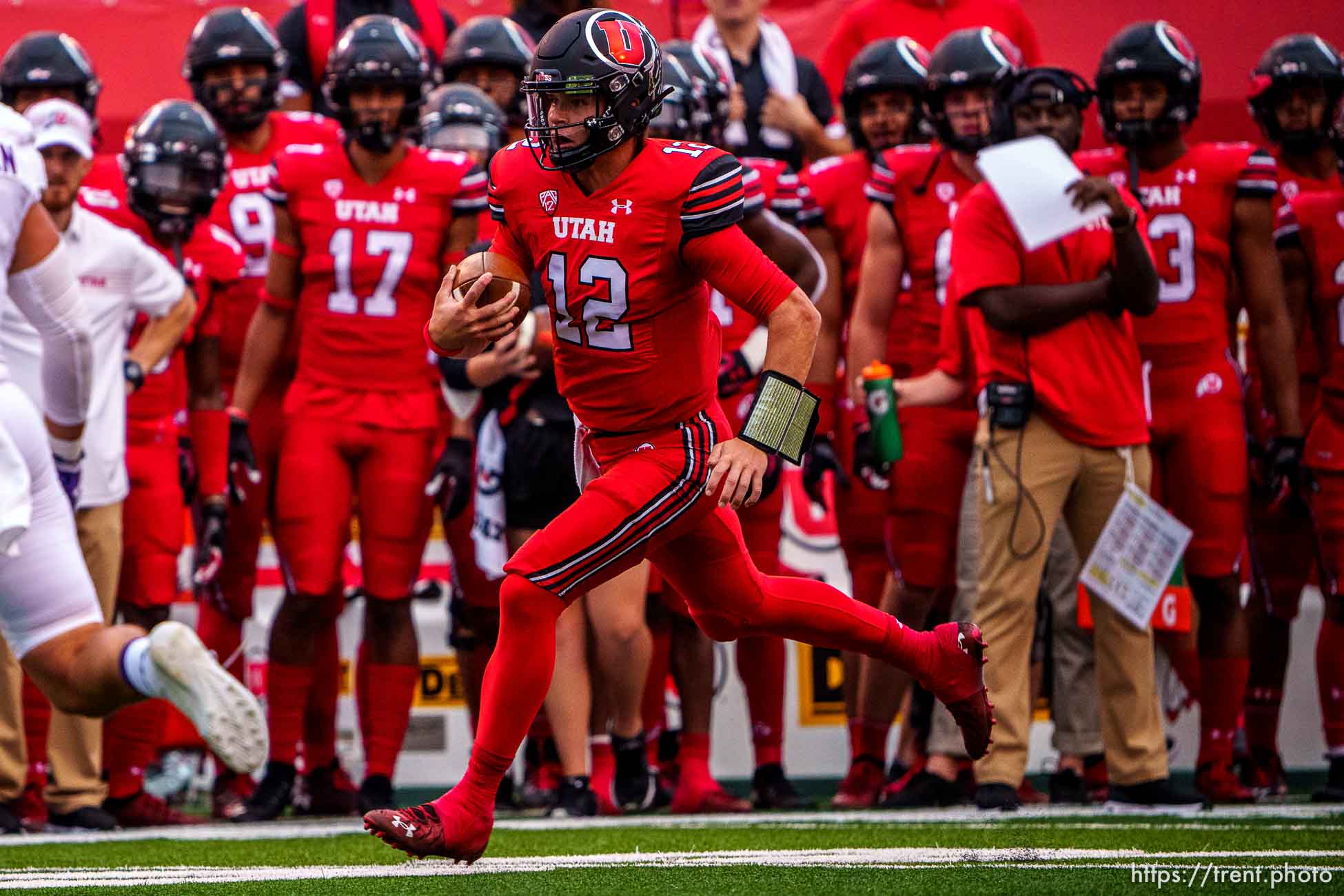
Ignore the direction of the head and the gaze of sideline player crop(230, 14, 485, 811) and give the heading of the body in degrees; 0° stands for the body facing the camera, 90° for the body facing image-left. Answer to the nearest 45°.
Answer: approximately 0°

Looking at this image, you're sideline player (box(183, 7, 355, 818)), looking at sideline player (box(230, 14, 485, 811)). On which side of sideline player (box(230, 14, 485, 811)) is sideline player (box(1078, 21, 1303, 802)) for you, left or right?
left

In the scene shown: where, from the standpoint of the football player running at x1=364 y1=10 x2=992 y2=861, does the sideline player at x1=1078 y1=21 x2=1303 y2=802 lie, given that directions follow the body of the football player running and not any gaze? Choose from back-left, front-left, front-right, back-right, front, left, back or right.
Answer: back

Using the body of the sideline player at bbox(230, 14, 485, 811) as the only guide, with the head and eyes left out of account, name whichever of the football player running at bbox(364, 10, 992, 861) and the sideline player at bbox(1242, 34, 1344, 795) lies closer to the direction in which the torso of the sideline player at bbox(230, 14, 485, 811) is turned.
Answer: the football player running

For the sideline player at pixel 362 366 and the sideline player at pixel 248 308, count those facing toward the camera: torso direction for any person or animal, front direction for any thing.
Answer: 2

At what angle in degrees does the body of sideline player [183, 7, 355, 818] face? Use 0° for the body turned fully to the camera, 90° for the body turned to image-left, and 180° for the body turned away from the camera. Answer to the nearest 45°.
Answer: approximately 0°

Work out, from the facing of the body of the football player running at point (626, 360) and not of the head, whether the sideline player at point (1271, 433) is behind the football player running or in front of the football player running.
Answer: behind

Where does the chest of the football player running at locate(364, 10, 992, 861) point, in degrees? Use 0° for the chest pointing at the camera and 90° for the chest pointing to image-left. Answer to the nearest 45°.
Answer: approximately 45°
